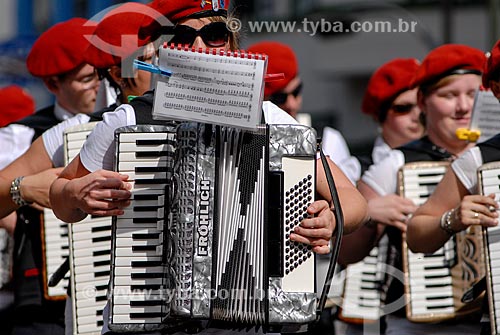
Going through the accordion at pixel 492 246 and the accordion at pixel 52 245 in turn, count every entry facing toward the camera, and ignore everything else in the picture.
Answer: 2

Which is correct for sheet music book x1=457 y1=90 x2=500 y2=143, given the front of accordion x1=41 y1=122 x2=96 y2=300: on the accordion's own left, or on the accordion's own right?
on the accordion's own left

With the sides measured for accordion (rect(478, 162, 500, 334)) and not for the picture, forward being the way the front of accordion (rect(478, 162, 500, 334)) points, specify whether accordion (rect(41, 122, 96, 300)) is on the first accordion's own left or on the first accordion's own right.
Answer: on the first accordion's own right

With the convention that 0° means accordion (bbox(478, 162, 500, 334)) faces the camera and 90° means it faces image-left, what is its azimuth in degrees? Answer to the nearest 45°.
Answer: approximately 0°

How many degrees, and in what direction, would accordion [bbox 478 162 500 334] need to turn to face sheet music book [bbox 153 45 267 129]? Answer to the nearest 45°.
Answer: approximately 45° to its right

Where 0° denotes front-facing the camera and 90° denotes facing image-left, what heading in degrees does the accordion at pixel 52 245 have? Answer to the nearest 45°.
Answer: approximately 0°
